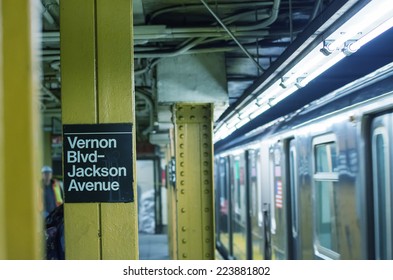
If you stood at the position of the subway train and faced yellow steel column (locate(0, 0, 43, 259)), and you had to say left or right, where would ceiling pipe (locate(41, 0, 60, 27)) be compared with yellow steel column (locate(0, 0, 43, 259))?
right

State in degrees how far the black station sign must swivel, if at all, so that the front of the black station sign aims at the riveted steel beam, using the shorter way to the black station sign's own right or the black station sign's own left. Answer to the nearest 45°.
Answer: approximately 180°

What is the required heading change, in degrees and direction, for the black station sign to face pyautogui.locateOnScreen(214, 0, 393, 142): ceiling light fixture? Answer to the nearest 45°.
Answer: approximately 90° to its left

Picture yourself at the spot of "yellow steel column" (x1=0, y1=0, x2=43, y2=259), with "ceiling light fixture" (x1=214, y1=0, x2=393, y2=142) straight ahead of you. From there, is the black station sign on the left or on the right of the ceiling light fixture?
left

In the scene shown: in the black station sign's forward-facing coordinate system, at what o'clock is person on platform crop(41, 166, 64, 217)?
The person on platform is roughly at 6 o'clock from the black station sign.

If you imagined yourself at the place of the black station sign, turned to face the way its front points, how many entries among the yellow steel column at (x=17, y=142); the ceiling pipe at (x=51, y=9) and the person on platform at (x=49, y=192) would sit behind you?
2

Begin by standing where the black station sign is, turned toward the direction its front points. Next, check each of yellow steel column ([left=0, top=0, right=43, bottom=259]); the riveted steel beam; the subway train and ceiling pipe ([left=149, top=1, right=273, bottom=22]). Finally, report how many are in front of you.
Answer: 1

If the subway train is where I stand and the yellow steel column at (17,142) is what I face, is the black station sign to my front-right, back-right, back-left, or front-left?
front-right

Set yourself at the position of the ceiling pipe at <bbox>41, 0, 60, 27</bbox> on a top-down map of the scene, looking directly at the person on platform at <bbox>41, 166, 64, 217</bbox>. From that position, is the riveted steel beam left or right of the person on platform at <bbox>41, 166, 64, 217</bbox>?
right

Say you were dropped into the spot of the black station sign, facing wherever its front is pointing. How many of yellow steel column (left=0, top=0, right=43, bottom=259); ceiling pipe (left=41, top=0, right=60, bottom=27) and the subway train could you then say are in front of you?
1

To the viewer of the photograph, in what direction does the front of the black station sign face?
facing the viewer

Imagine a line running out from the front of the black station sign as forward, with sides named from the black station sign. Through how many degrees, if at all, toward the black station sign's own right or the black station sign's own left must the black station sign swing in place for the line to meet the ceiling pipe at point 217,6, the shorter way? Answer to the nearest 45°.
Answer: approximately 135° to the black station sign's own left

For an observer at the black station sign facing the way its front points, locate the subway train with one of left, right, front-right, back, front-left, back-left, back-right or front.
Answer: back-left

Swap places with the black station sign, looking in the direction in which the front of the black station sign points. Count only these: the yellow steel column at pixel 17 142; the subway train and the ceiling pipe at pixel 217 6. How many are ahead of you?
1

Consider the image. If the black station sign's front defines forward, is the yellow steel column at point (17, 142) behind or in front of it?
in front
